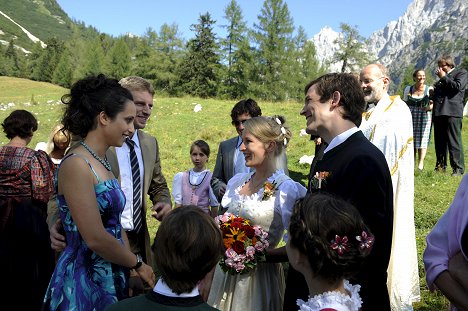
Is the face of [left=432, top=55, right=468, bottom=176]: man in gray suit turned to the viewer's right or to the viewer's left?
to the viewer's left

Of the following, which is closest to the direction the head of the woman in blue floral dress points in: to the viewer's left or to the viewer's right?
to the viewer's right

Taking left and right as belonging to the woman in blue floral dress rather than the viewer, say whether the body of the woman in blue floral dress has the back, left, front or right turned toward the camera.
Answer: right

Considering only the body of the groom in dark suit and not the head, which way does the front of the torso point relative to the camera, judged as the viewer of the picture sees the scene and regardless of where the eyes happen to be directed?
to the viewer's left

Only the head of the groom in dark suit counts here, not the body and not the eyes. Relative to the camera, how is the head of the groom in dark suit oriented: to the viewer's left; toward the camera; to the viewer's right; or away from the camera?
to the viewer's left

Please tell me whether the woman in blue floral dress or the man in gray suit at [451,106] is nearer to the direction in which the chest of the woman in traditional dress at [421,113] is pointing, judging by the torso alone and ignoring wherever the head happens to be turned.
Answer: the woman in blue floral dress

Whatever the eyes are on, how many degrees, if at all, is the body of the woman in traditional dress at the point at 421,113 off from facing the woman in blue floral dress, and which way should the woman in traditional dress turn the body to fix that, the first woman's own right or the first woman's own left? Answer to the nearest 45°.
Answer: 0° — they already face them

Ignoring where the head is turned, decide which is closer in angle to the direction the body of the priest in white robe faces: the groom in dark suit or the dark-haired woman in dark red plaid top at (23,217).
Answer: the dark-haired woman in dark red plaid top

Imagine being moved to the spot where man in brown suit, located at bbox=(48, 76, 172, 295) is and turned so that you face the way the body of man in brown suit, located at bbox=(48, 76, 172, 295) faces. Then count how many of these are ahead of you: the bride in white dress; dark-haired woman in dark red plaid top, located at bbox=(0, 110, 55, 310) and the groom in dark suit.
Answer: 2

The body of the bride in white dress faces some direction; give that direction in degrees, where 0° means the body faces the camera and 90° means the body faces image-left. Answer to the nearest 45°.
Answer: approximately 45°

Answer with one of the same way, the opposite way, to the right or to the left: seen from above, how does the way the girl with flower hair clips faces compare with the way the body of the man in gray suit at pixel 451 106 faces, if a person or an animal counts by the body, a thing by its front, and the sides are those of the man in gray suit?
to the right
